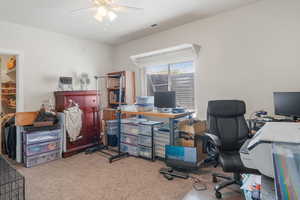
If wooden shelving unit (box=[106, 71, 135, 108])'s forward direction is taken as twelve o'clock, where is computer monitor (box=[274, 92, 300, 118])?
The computer monitor is roughly at 9 o'clock from the wooden shelving unit.

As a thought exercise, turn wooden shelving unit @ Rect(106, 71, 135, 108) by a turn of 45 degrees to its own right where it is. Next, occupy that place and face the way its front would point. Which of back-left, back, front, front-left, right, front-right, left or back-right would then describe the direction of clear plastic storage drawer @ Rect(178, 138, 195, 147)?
back-left

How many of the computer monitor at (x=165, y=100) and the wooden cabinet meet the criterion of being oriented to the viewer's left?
0

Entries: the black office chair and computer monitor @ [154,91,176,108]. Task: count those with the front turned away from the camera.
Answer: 0

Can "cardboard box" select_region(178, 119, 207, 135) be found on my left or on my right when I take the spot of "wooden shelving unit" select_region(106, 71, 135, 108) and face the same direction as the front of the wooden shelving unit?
on my left

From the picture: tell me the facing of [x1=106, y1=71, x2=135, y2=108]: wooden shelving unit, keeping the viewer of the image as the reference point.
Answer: facing the viewer and to the left of the viewer

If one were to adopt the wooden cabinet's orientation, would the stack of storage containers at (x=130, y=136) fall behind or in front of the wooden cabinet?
in front

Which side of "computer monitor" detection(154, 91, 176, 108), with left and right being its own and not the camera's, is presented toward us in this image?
front

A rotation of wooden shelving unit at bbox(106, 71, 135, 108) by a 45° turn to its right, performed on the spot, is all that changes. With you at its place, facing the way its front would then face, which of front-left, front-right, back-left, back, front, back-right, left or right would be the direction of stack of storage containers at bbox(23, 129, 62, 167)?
front-left

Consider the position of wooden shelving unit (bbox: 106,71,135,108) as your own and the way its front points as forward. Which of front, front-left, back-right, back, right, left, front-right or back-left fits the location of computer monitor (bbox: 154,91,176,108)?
left
